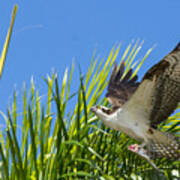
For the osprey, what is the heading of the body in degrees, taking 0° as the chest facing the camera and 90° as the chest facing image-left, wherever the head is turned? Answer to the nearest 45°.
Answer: approximately 90°
